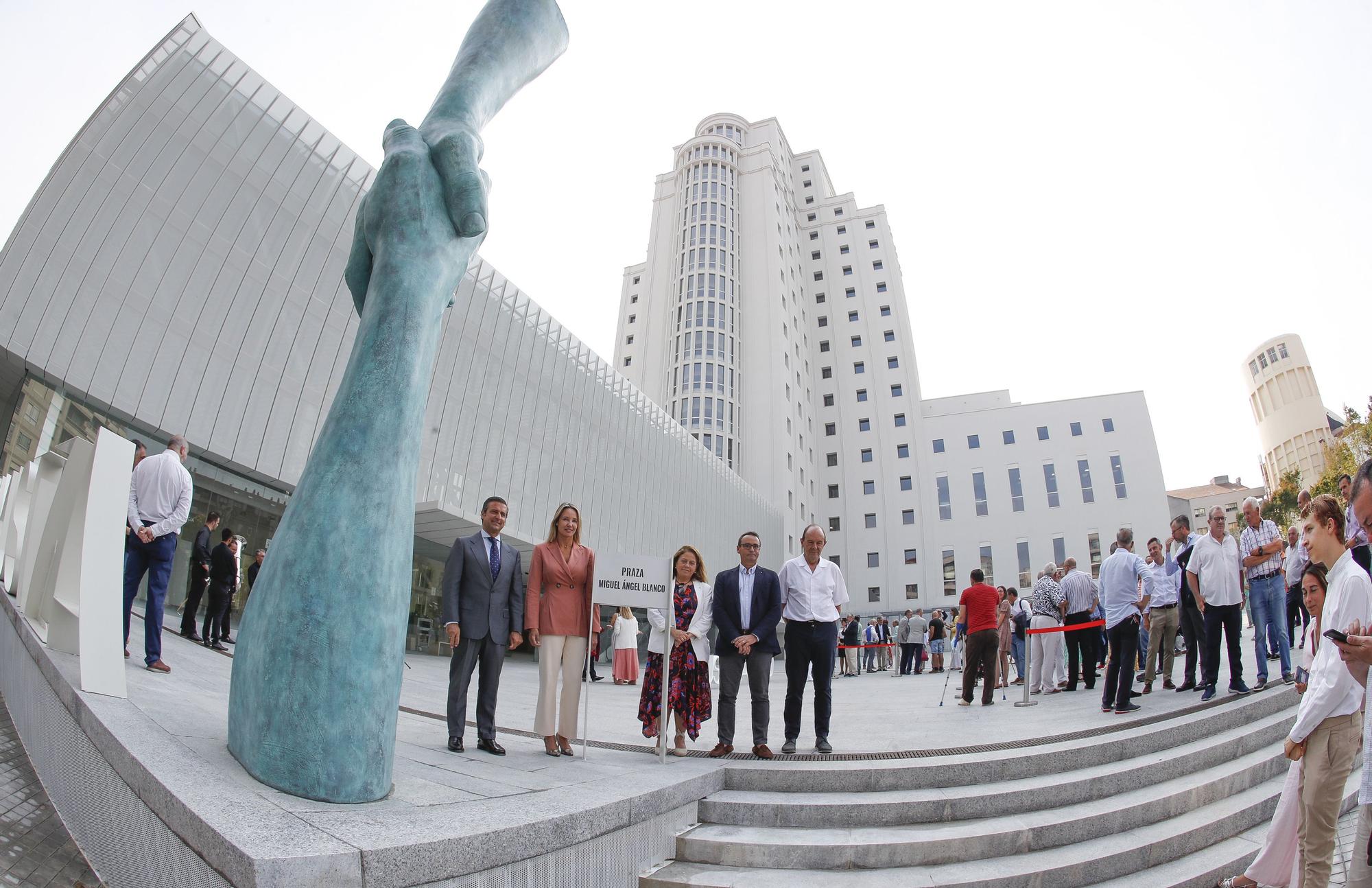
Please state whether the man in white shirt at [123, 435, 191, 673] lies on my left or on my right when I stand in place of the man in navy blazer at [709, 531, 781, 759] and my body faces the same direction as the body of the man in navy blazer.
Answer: on my right

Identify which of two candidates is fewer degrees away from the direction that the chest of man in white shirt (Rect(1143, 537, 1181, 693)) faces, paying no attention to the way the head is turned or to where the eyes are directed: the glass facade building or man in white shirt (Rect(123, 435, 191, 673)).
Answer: the man in white shirt

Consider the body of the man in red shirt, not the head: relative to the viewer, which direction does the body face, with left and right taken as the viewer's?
facing away from the viewer

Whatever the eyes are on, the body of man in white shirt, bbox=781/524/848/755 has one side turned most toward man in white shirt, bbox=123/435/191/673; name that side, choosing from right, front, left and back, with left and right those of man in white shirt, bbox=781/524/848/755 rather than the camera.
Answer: right

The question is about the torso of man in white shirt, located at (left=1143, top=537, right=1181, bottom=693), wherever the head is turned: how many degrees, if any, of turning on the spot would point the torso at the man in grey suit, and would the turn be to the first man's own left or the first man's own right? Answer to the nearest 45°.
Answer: approximately 45° to the first man's own right

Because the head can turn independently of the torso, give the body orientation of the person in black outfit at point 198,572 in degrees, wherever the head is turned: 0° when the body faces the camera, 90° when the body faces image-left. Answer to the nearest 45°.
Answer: approximately 270°

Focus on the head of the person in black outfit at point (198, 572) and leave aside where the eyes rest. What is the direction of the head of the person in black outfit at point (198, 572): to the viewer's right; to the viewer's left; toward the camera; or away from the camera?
to the viewer's right
